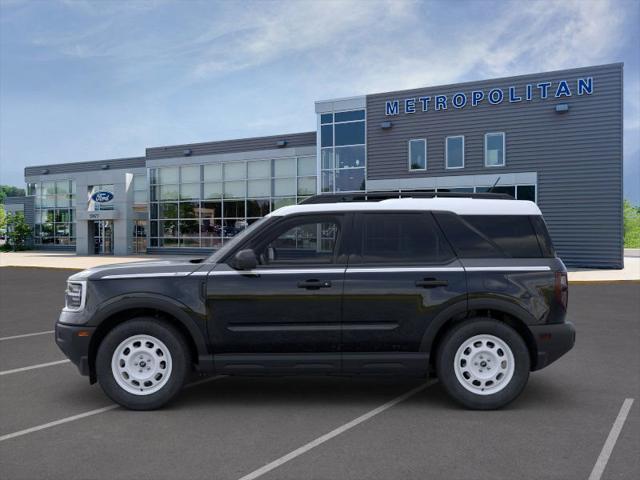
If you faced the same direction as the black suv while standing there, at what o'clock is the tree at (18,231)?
The tree is roughly at 2 o'clock from the black suv.

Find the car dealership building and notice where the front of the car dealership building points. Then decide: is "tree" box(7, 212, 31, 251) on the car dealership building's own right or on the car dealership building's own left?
on the car dealership building's own right

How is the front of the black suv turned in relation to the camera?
facing to the left of the viewer

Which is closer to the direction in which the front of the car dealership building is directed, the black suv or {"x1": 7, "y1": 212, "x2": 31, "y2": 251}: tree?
the black suv

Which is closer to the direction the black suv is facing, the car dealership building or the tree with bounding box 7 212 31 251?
the tree

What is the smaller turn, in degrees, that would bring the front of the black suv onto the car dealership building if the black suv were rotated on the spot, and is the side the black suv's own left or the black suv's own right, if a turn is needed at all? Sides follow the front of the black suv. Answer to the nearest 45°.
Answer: approximately 90° to the black suv's own right

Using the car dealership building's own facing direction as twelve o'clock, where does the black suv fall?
The black suv is roughly at 11 o'clock from the car dealership building.
